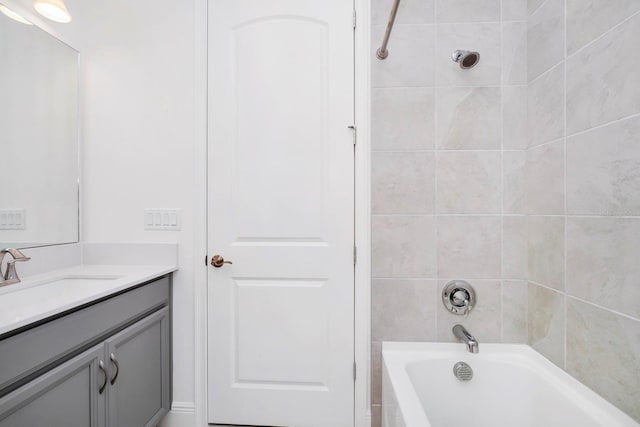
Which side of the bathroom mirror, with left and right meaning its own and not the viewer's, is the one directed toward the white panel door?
front

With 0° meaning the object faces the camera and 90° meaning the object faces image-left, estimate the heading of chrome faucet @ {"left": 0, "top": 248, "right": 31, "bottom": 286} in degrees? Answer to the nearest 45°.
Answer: approximately 315°

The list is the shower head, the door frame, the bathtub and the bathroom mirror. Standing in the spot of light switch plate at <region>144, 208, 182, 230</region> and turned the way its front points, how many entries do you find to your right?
1

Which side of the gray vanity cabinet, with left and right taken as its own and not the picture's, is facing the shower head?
front

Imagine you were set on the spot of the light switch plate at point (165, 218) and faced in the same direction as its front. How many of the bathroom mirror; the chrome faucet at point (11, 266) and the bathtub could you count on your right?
2

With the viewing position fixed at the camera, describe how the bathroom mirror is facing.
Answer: facing the viewer and to the right of the viewer

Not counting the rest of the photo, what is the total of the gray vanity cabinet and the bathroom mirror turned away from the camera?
0

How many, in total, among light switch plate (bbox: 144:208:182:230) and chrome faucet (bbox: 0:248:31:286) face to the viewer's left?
0

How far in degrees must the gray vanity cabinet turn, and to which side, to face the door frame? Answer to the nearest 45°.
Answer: approximately 45° to its left
